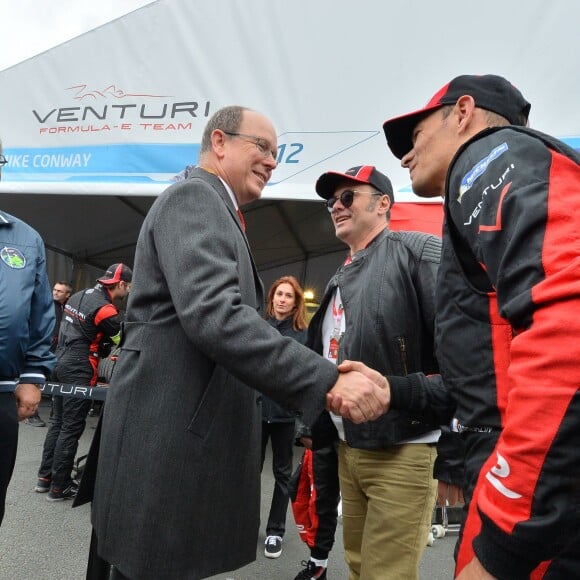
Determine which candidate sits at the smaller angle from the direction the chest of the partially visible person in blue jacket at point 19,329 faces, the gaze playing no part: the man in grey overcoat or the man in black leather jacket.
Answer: the man in grey overcoat

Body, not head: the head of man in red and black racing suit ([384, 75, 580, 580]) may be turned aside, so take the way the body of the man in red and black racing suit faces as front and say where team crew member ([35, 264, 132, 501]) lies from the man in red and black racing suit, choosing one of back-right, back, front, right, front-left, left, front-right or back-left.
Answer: front-right

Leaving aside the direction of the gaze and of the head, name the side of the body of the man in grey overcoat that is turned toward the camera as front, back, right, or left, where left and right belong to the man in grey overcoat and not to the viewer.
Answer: right

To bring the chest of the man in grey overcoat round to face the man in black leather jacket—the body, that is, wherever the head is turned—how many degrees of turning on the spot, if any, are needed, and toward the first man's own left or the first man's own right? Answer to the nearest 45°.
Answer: approximately 45° to the first man's own left

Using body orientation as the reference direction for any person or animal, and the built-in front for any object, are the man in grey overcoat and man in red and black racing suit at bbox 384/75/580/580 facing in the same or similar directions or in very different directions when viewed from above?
very different directions

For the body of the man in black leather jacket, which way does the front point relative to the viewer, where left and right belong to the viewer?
facing the viewer and to the left of the viewer

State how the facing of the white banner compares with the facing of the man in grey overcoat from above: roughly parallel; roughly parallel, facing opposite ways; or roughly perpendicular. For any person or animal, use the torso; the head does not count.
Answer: roughly perpendicular

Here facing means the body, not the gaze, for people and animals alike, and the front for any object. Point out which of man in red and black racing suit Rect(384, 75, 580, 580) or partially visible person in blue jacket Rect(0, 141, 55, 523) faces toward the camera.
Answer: the partially visible person in blue jacket

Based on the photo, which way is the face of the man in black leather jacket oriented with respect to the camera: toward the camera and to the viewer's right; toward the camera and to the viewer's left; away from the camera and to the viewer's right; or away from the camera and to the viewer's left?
toward the camera and to the viewer's left

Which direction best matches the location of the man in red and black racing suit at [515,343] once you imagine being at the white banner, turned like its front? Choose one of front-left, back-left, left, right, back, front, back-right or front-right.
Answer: front

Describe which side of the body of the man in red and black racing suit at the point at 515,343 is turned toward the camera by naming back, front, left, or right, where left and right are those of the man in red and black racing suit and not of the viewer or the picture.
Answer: left

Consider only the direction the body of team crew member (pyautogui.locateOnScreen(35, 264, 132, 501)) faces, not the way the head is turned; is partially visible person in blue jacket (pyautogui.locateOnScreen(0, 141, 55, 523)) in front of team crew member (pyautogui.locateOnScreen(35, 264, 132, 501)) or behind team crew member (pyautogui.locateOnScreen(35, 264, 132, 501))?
behind
